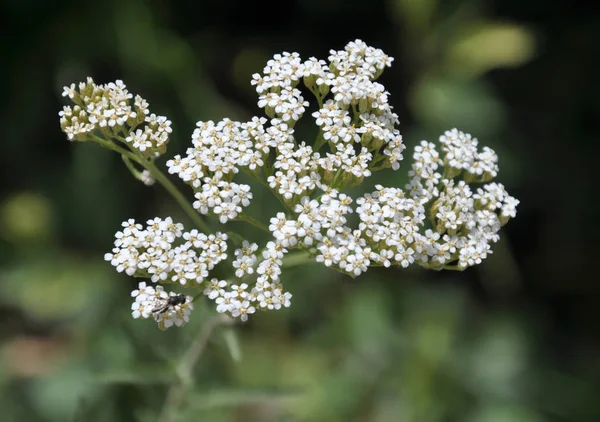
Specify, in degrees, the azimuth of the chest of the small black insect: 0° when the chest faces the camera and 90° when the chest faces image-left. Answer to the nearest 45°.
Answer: approximately 270°
